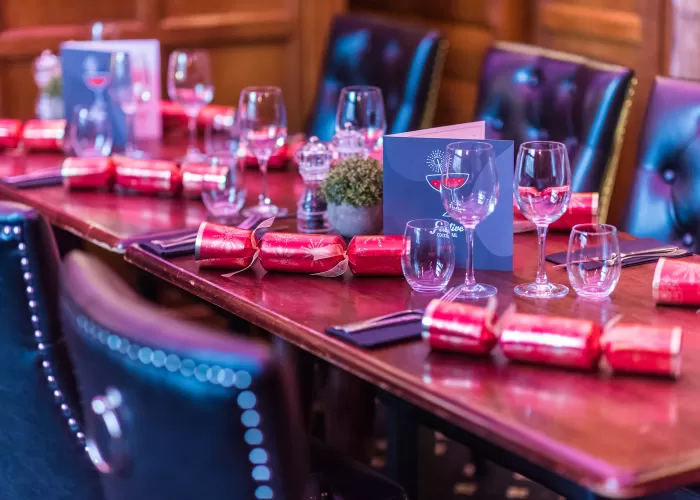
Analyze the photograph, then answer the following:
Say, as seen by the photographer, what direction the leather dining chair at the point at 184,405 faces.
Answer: facing away from the viewer and to the right of the viewer

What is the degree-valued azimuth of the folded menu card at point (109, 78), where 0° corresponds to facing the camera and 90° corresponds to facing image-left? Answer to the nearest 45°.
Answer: approximately 0°

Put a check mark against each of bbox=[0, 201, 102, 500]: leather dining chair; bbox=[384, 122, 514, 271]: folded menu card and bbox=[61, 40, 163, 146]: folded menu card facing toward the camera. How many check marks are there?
2

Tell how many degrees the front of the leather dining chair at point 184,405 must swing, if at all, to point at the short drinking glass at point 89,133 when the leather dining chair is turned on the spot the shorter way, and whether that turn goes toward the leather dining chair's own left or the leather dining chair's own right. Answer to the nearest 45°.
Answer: approximately 45° to the leather dining chair's own left

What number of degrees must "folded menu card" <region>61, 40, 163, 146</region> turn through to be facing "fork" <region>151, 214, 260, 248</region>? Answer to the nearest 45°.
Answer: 0° — it already faces it
